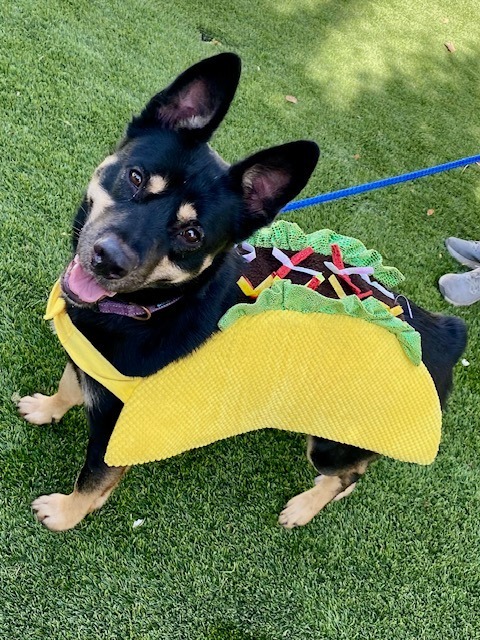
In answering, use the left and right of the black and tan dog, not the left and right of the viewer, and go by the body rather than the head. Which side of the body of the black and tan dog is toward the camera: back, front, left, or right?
left
